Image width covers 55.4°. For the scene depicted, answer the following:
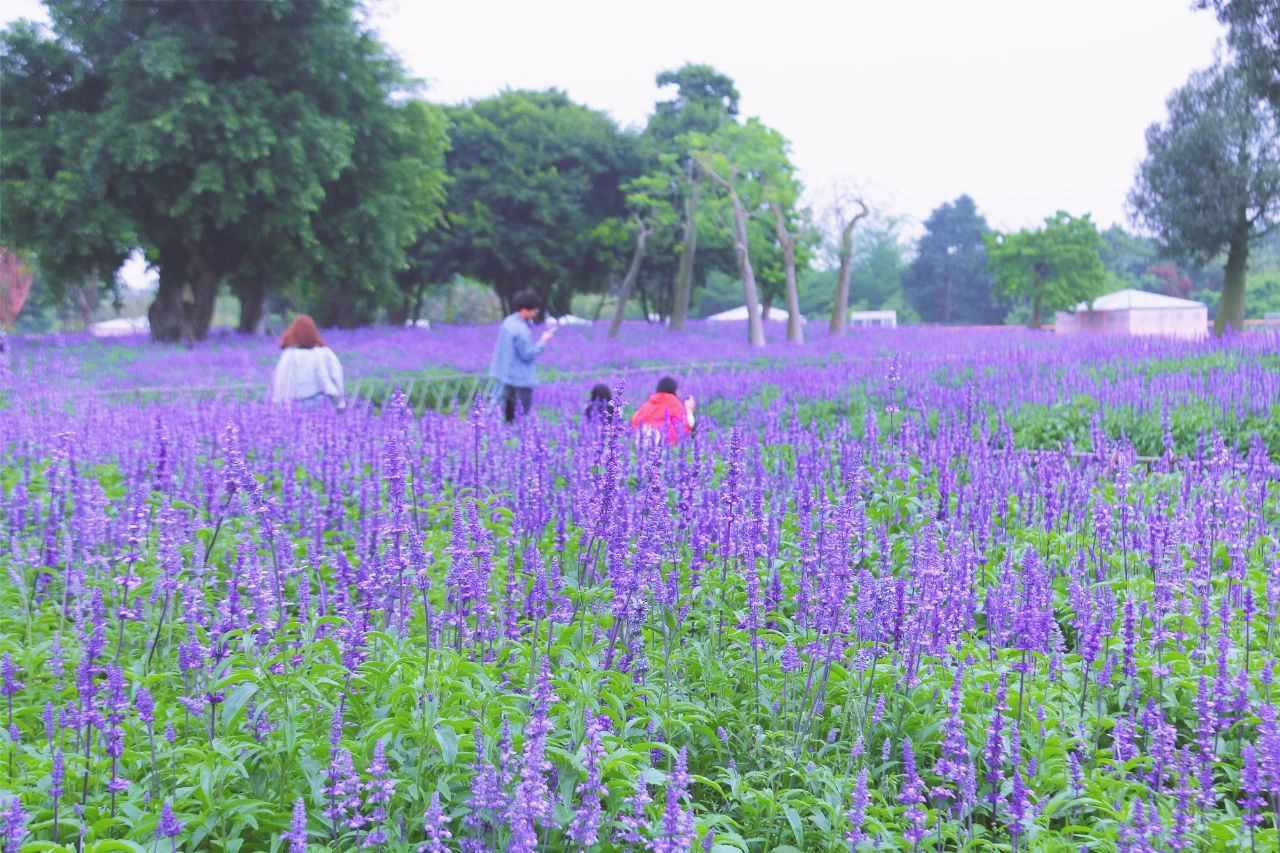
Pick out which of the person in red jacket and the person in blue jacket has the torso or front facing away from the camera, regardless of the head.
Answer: the person in red jacket

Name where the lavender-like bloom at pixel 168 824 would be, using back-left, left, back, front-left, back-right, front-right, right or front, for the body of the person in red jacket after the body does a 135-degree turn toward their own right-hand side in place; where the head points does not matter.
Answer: front-right

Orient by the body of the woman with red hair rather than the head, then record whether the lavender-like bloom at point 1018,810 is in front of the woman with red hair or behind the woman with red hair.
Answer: behind

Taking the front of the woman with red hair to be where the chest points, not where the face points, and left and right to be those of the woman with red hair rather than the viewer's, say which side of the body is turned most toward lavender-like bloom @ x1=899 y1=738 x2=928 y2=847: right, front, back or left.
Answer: back

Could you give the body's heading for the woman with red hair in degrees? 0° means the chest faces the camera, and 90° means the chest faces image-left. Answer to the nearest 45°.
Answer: approximately 180°

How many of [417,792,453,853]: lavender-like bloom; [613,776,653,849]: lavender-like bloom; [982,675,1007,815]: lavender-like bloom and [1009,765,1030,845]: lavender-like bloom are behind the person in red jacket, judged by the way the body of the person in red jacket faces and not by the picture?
4

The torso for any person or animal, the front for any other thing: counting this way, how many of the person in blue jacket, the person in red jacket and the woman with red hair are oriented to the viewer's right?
1

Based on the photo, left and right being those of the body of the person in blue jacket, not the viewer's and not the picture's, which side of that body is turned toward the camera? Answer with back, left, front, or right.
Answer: right

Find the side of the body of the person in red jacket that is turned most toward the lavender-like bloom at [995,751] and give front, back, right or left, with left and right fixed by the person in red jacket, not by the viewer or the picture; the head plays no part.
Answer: back

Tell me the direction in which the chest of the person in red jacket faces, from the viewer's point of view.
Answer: away from the camera

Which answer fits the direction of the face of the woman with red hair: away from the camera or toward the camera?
away from the camera

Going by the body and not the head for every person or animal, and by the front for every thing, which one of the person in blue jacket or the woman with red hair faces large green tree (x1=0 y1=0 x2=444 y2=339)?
the woman with red hair

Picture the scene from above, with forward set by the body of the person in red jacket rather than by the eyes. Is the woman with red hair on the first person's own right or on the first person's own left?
on the first person's own left

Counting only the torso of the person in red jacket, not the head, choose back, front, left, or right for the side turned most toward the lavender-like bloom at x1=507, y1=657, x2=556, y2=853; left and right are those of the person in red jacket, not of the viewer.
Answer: back
